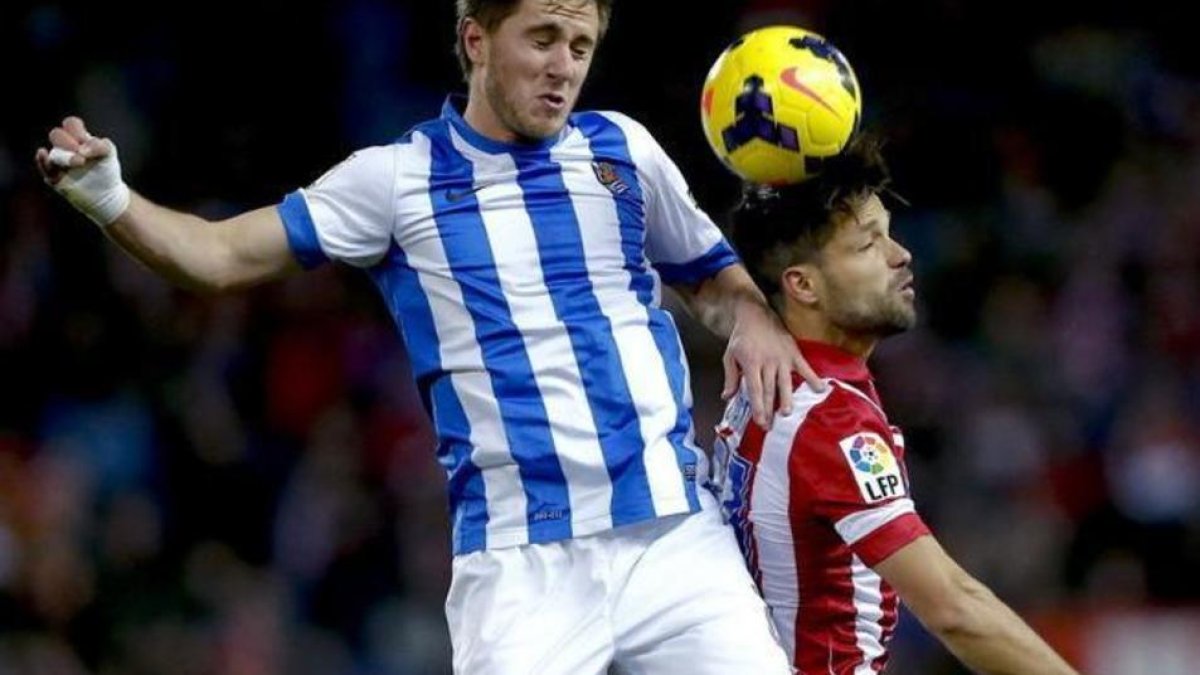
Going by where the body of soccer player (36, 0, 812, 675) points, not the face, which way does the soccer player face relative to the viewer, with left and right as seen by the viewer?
facing the viewer

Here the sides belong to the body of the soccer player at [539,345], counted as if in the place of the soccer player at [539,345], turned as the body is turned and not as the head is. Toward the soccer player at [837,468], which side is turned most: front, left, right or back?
left

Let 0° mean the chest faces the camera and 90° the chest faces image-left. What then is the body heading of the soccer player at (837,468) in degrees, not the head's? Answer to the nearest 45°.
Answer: approximately 270°

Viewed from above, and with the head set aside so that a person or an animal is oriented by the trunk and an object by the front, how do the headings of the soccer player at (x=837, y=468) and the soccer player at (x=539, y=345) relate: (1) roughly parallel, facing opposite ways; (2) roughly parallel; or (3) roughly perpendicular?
roughly perpendicular

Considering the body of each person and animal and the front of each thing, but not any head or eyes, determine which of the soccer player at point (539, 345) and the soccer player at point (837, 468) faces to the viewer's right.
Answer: the soccer player at point (837, 468)

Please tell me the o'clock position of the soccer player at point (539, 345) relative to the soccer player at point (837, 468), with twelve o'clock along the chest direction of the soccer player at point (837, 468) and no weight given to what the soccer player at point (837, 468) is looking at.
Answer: the soccer player at point (539, 345) is roughly at 6 o'clock from the soccer player at point (837, 468).

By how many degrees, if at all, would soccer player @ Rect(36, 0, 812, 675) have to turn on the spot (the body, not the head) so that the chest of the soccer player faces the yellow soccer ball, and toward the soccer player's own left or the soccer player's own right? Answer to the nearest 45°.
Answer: approximately 90° to the soccer player's own left

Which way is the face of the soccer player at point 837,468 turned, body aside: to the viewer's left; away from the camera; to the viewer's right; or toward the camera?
to the viewer's right
